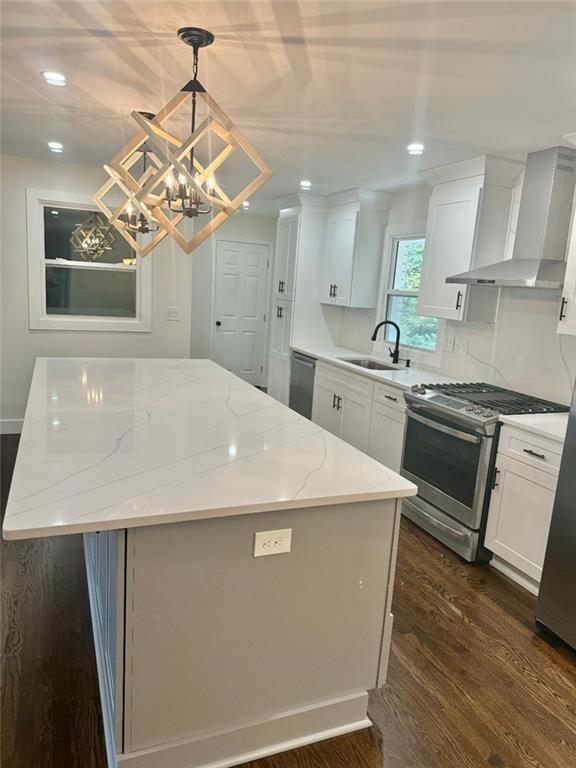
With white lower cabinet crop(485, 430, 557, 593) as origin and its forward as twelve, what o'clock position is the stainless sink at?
The stainless sink is roughly at 3 o'clock from the white lower cabinet.

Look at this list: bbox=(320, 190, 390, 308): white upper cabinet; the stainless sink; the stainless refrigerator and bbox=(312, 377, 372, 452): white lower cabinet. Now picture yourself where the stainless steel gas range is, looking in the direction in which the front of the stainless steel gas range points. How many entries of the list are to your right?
3

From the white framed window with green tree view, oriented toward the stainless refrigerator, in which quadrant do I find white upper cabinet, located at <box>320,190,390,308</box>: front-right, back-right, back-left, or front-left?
back-right

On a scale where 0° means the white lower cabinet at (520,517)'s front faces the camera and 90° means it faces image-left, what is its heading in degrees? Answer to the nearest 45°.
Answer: approximately 45°

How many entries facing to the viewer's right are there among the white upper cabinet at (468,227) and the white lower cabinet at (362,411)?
0

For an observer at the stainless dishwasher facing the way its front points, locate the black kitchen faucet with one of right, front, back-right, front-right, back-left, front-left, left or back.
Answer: left

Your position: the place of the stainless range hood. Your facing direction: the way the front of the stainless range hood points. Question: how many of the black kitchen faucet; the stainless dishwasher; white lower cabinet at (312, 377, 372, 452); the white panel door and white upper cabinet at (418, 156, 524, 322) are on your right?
5

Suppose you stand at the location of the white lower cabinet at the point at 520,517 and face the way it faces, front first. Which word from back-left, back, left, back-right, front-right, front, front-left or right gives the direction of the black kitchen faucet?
right

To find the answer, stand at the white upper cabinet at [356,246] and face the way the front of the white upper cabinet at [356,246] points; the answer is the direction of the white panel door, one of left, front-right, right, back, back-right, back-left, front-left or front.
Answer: right

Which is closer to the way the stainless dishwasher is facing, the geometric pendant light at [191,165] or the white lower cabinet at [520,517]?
the geometric pendant light

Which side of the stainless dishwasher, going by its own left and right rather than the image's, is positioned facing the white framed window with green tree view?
left

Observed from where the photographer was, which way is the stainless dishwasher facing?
facing the viewer and to the left of the viewer

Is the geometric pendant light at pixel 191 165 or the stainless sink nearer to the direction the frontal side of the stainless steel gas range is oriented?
the geometric pendant light

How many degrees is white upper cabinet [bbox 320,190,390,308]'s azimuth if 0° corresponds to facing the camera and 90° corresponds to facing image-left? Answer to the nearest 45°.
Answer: approximately 45°

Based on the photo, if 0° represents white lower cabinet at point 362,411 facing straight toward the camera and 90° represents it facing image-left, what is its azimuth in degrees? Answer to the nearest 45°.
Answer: approximately 45°

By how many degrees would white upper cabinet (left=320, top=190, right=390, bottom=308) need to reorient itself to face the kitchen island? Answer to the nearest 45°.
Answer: approximately 45° to its left
